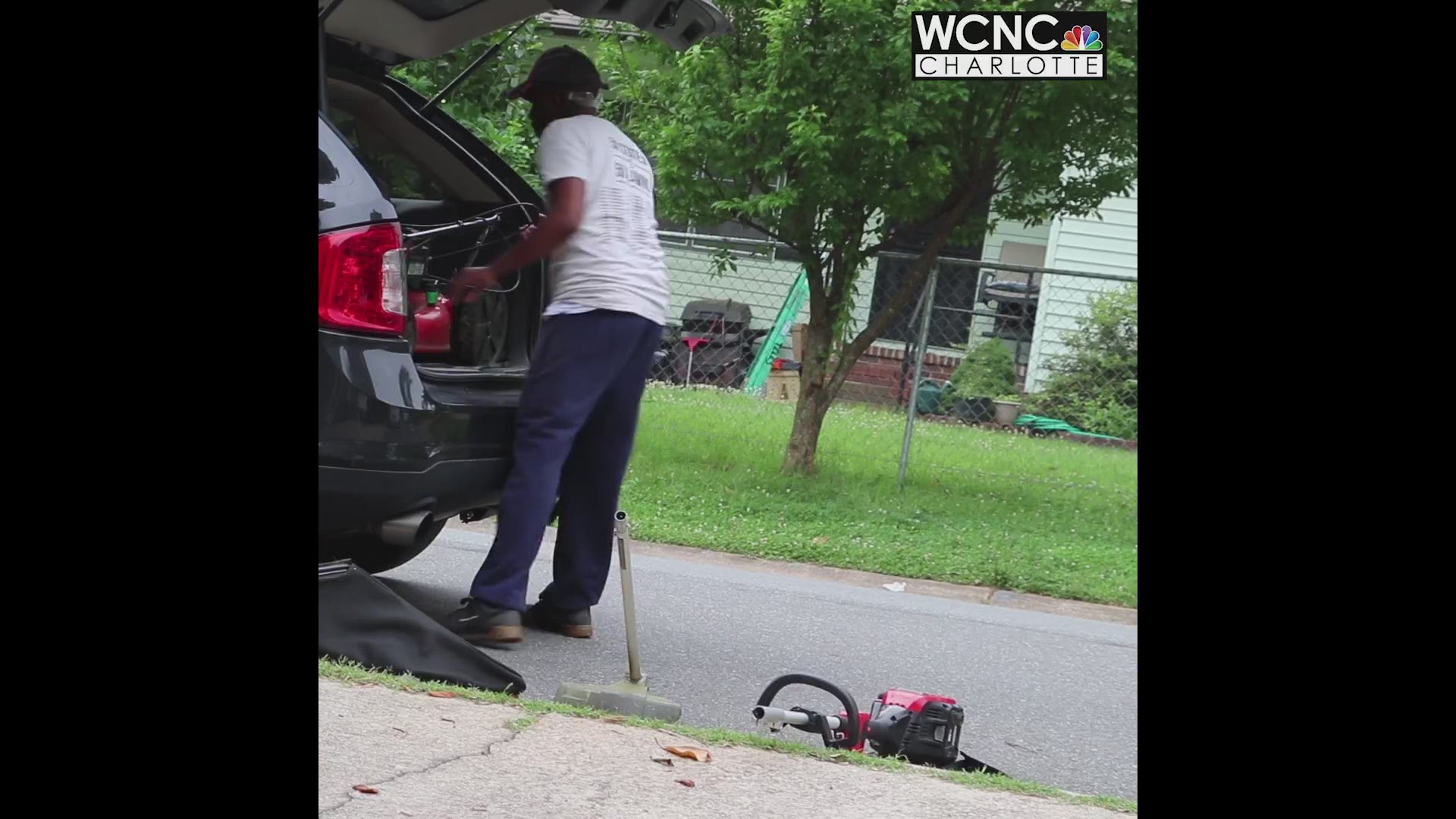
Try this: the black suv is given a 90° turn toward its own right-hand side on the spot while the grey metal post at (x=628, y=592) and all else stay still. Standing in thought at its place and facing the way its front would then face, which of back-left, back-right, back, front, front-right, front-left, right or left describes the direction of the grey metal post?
right

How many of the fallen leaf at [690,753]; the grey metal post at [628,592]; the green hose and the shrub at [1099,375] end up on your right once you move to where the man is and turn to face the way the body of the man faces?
2

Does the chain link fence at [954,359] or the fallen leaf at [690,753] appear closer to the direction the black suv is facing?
the chain link fence

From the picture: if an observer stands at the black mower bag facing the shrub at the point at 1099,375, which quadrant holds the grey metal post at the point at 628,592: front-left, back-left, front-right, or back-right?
front-right

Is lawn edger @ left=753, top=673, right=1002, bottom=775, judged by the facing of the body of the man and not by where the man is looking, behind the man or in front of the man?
behind

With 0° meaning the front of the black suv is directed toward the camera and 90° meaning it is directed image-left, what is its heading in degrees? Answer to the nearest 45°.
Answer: approximately 135°

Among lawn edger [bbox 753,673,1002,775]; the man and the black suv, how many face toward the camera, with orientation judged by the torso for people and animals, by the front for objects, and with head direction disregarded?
0

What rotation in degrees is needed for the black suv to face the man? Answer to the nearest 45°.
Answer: approximately 135° to its right

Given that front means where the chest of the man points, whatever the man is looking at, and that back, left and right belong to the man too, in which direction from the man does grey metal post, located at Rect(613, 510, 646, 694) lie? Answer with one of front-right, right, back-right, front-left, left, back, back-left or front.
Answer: back-left

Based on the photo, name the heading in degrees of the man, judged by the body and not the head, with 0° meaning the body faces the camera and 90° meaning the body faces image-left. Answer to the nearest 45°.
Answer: approximately 135°

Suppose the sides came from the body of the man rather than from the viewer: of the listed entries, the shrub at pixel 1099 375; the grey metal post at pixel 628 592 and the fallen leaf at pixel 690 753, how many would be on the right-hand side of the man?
1

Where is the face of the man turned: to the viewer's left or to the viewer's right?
to the viewer's left
